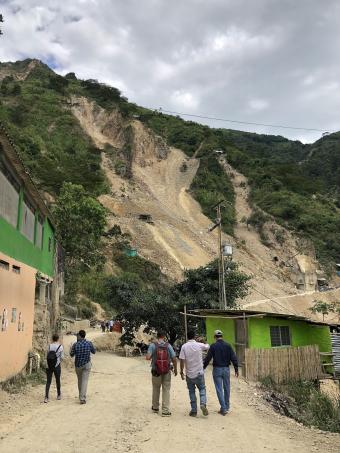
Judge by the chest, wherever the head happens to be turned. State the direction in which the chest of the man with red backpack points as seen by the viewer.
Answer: away from the camera

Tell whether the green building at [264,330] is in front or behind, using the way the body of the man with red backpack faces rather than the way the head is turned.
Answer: in front

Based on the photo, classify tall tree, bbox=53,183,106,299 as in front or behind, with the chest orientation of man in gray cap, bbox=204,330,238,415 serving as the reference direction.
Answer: in front

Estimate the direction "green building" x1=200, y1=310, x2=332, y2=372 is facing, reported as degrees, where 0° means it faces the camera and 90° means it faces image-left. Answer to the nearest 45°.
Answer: approximately 45°

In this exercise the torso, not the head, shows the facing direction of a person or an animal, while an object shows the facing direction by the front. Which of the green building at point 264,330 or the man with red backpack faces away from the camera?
the man with red backpack

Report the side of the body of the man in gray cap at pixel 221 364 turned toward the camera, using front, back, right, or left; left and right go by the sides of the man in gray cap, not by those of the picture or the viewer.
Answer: back

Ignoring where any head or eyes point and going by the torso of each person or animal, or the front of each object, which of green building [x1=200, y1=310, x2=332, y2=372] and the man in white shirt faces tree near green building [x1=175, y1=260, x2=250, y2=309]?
the man in white shirt

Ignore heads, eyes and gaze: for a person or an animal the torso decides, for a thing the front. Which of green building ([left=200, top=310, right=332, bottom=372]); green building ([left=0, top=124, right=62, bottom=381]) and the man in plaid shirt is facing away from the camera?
the man in plaid shirt

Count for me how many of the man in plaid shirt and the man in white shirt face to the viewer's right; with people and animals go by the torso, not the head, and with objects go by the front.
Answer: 0

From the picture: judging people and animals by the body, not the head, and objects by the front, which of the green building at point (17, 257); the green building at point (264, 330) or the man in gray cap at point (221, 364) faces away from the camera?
the man in gray cap

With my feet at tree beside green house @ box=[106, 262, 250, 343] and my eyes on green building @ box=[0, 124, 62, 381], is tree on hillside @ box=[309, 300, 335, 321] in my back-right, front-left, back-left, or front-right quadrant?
back-left

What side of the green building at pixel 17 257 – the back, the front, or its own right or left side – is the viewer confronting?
right

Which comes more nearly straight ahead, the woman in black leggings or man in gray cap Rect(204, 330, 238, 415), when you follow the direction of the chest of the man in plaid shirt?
the woman in black leggings
